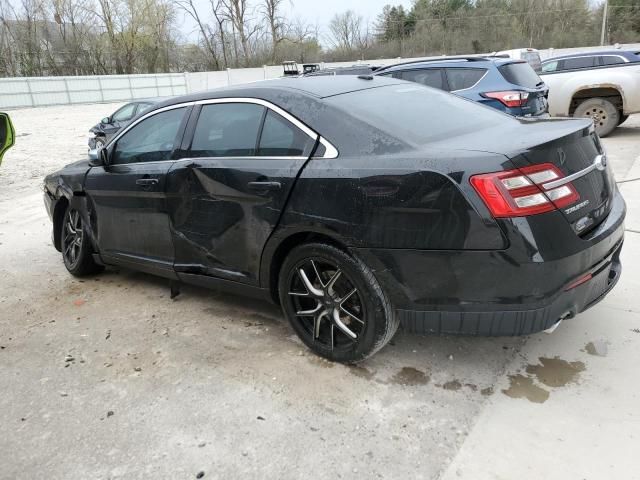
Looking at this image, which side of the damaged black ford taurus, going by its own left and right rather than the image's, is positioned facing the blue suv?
right

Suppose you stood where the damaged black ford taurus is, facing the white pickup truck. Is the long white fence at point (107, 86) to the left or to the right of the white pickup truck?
left

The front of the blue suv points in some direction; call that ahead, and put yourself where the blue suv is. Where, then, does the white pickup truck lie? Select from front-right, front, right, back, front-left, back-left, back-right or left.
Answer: right

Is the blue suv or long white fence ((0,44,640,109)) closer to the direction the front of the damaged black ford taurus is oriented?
the long white fence

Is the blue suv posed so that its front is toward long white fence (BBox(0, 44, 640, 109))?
yes

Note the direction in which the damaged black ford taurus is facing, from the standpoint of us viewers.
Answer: facing away from the viewer and to the left of the viewer

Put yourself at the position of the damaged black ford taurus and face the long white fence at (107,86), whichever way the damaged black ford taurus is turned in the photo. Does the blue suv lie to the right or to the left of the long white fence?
right

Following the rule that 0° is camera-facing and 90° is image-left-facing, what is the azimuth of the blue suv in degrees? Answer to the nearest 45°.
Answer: approximately 135°
